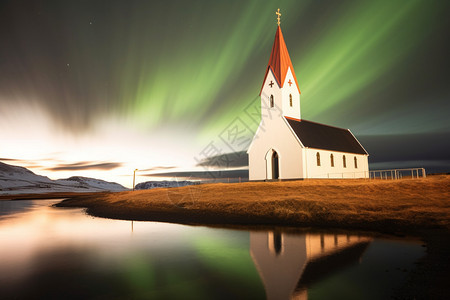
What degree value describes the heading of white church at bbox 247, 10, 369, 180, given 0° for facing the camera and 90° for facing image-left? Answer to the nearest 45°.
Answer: approximately 45°
